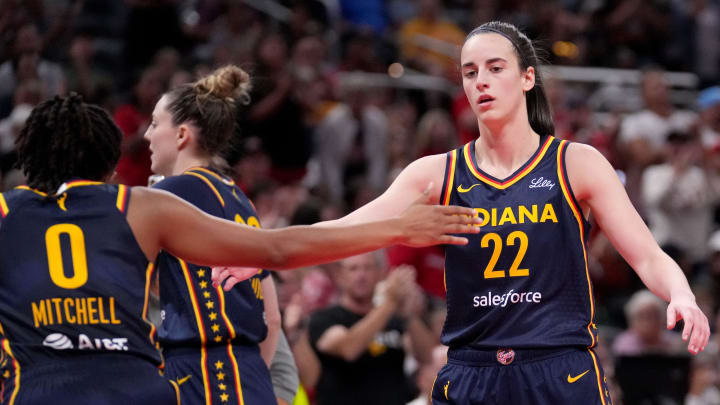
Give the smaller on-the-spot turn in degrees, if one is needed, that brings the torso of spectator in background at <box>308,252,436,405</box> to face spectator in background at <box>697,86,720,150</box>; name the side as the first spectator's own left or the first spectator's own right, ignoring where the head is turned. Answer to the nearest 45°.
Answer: approximately 90° to the first spectator's own left

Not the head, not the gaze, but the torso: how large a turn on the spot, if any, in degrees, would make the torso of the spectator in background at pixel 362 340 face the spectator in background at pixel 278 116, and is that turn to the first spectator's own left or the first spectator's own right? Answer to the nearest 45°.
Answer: approximately 135° to the first spectator's own left

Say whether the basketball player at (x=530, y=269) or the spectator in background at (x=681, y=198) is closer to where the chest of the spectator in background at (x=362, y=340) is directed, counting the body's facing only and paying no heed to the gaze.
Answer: the basketball player

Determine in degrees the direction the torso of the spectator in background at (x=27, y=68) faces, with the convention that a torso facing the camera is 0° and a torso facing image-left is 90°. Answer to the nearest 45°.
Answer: approximately 0°

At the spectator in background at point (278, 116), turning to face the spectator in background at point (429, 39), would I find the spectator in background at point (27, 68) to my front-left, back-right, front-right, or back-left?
back-left

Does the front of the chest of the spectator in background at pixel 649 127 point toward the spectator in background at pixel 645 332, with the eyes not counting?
yes

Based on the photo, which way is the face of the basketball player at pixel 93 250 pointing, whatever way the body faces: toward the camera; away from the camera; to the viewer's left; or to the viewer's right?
away from the camera

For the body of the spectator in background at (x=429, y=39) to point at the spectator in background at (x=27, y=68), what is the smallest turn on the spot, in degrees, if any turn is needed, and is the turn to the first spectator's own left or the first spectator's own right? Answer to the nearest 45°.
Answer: approximately 45° to the first spectator's own right
